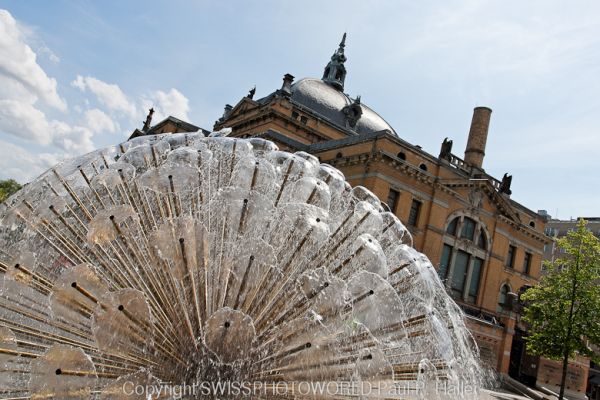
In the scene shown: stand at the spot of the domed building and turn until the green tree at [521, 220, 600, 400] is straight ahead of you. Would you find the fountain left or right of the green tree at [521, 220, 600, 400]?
right
